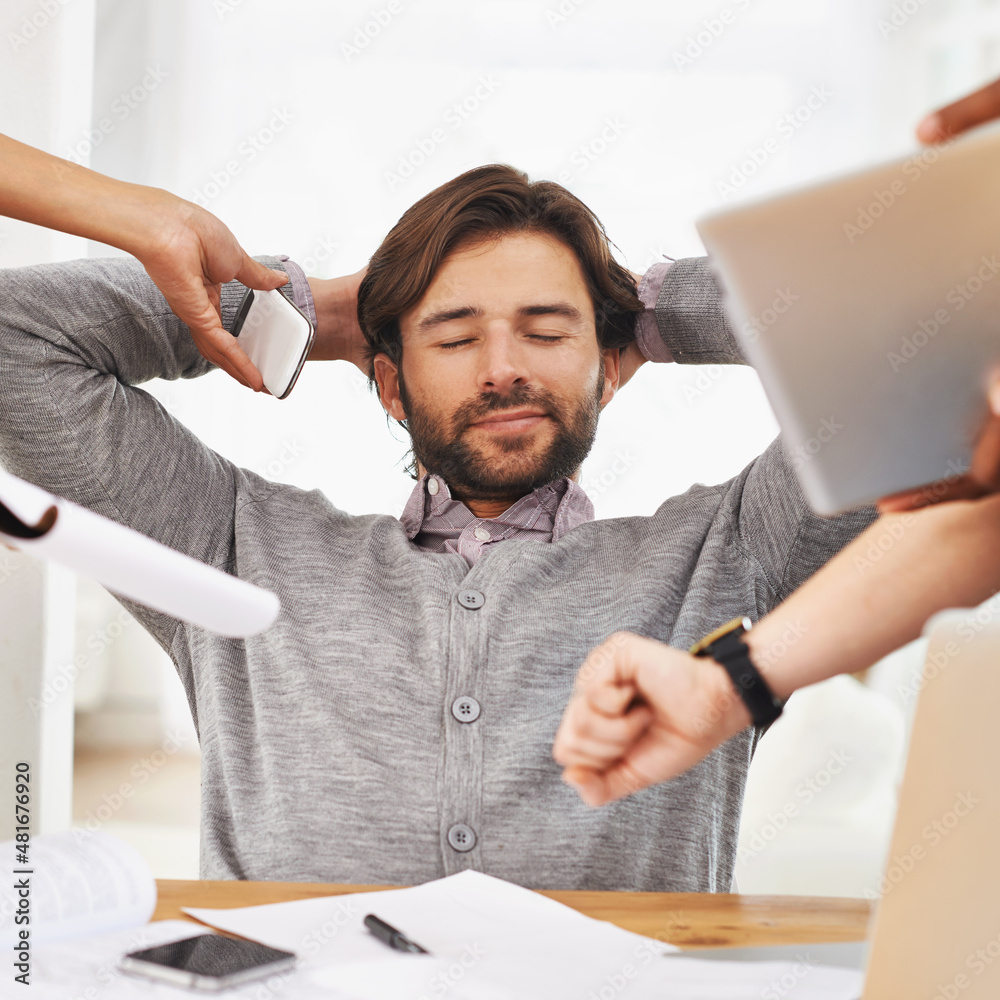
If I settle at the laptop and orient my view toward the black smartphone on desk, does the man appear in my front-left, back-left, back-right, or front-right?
front-right

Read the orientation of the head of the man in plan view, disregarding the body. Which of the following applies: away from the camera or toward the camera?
toward the camera

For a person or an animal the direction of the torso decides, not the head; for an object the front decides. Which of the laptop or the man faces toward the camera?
the man

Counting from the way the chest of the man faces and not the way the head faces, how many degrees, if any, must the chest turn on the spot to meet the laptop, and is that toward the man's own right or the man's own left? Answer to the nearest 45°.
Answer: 0° — they already face it

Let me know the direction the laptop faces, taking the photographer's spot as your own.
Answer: facing away from the viewer and to the left of the viewer

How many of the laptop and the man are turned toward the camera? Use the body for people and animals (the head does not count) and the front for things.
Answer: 1

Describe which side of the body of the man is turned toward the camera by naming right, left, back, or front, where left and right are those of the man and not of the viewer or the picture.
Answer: front
